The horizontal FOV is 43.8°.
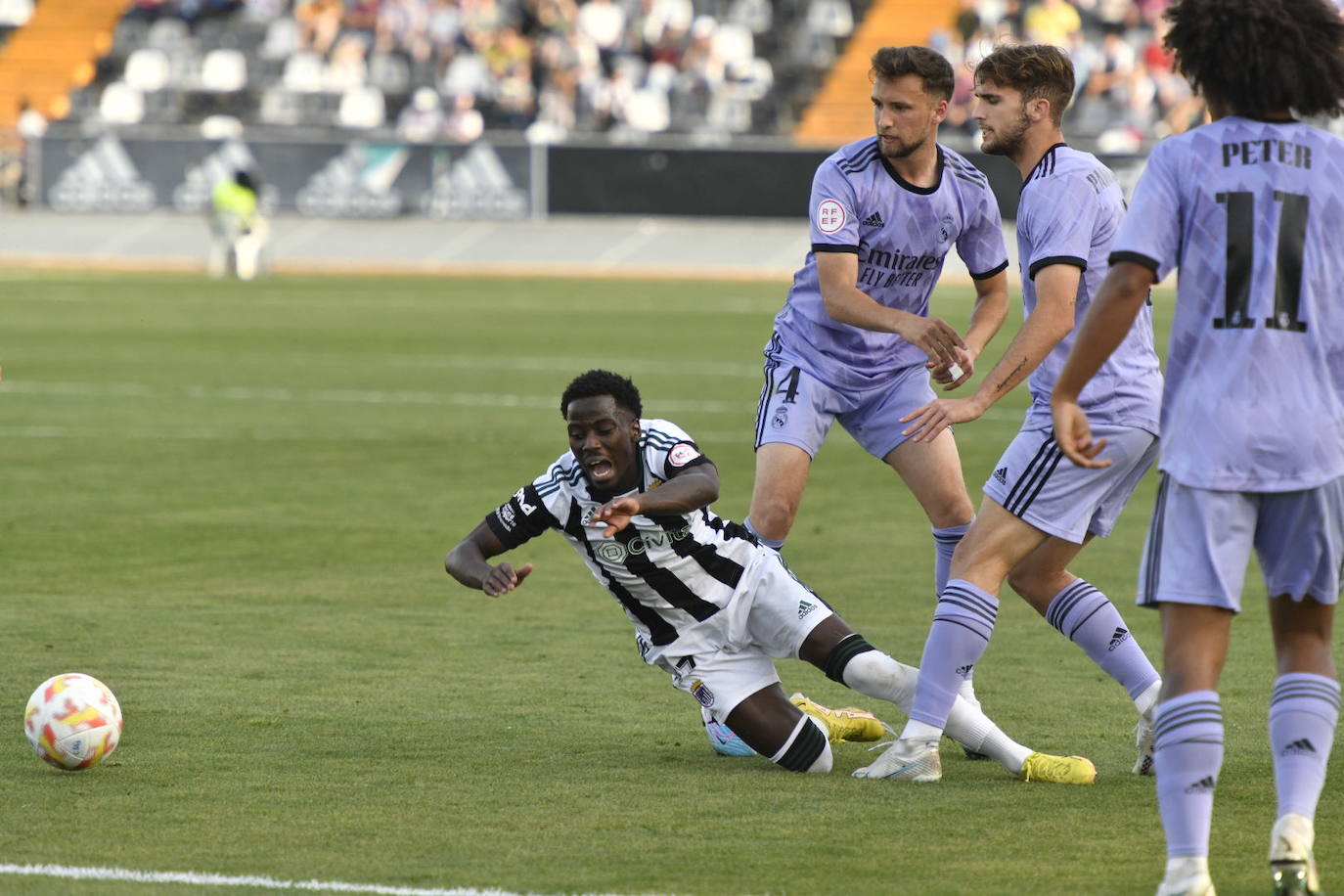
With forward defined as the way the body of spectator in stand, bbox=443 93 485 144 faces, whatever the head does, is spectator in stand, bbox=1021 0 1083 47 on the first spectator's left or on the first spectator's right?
on the first spectator's left

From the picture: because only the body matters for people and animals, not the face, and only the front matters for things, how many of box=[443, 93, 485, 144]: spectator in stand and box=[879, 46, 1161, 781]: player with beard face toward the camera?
1

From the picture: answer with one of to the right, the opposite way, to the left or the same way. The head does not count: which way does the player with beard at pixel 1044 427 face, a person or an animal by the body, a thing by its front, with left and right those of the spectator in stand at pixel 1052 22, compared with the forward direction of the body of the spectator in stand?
to the right

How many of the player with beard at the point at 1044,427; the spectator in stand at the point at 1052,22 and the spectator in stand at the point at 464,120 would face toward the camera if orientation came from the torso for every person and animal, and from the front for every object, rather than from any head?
2

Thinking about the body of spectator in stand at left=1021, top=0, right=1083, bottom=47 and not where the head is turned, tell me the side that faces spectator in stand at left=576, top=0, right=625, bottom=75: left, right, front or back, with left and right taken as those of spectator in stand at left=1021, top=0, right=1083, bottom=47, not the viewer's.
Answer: right

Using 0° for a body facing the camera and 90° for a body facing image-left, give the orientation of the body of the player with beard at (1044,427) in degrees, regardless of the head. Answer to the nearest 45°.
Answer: approximately 90°

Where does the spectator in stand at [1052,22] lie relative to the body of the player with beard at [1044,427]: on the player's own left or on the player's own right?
on the player's own right

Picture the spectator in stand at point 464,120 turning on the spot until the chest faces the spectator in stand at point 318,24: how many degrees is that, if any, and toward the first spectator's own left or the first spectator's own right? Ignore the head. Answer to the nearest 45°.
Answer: approximately 135° to the first spectator's own right

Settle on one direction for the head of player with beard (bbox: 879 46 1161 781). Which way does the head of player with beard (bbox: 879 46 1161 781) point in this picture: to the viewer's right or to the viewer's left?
to the viewer's left

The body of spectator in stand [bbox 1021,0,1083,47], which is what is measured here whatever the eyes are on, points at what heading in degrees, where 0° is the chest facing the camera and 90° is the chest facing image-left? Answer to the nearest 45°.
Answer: approximately 0°

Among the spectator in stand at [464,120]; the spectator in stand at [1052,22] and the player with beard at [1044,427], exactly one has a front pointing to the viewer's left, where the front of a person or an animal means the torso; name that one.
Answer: the player with beard

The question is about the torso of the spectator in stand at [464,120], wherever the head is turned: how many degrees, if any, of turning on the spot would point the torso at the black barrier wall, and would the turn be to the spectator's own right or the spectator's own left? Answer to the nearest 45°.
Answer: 0° — they already face it

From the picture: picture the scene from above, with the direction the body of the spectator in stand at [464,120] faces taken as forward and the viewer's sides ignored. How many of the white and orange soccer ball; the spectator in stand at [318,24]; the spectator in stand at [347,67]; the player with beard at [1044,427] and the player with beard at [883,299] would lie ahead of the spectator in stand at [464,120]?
3
